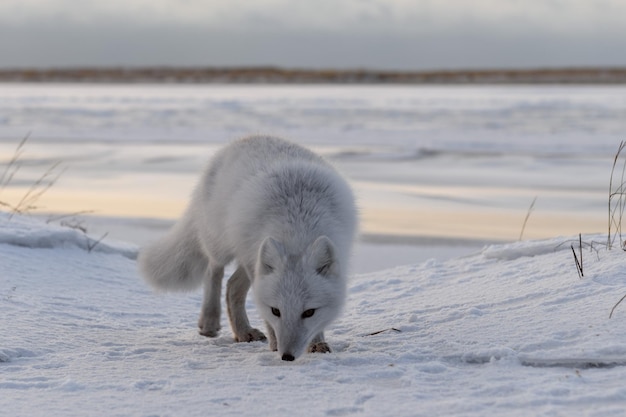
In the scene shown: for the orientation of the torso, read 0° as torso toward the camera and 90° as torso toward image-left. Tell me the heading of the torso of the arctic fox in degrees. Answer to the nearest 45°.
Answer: approximately 315°

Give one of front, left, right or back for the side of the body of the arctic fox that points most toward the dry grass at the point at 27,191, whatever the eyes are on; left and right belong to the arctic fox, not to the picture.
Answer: back
